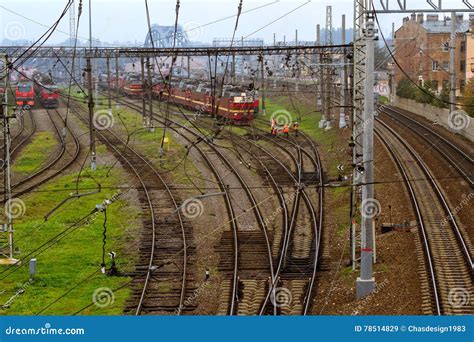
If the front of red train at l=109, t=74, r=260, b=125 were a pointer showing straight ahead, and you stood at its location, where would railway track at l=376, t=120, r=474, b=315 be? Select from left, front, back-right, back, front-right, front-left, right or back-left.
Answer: front-right

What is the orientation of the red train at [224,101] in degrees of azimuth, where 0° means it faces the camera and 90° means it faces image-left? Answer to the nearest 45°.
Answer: approximately 315°

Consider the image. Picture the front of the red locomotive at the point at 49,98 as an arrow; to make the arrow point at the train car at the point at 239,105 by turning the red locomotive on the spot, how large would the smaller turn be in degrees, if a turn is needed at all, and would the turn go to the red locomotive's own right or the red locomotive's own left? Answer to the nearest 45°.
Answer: approximately 45° to the red locomotive's own left

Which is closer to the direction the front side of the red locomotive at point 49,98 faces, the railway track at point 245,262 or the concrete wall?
the railway track

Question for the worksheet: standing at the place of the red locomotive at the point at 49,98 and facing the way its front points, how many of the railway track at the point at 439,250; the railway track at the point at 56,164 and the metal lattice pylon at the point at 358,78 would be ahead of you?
3

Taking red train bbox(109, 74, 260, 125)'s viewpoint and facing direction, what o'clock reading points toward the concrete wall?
The concrete wall is roughly at 11 o'clock from the red train.

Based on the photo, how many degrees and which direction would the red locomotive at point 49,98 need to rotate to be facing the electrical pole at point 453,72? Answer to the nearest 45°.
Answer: approximately 45° to its left

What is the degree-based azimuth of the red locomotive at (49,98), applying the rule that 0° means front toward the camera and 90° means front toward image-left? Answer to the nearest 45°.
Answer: approximately 0°

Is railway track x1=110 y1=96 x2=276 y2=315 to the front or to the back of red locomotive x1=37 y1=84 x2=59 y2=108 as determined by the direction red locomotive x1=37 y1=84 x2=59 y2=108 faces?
to the front

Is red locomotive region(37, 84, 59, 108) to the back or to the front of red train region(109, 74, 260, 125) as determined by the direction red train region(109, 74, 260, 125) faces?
to the back

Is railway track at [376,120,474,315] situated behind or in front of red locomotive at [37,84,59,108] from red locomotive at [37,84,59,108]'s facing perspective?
in front
